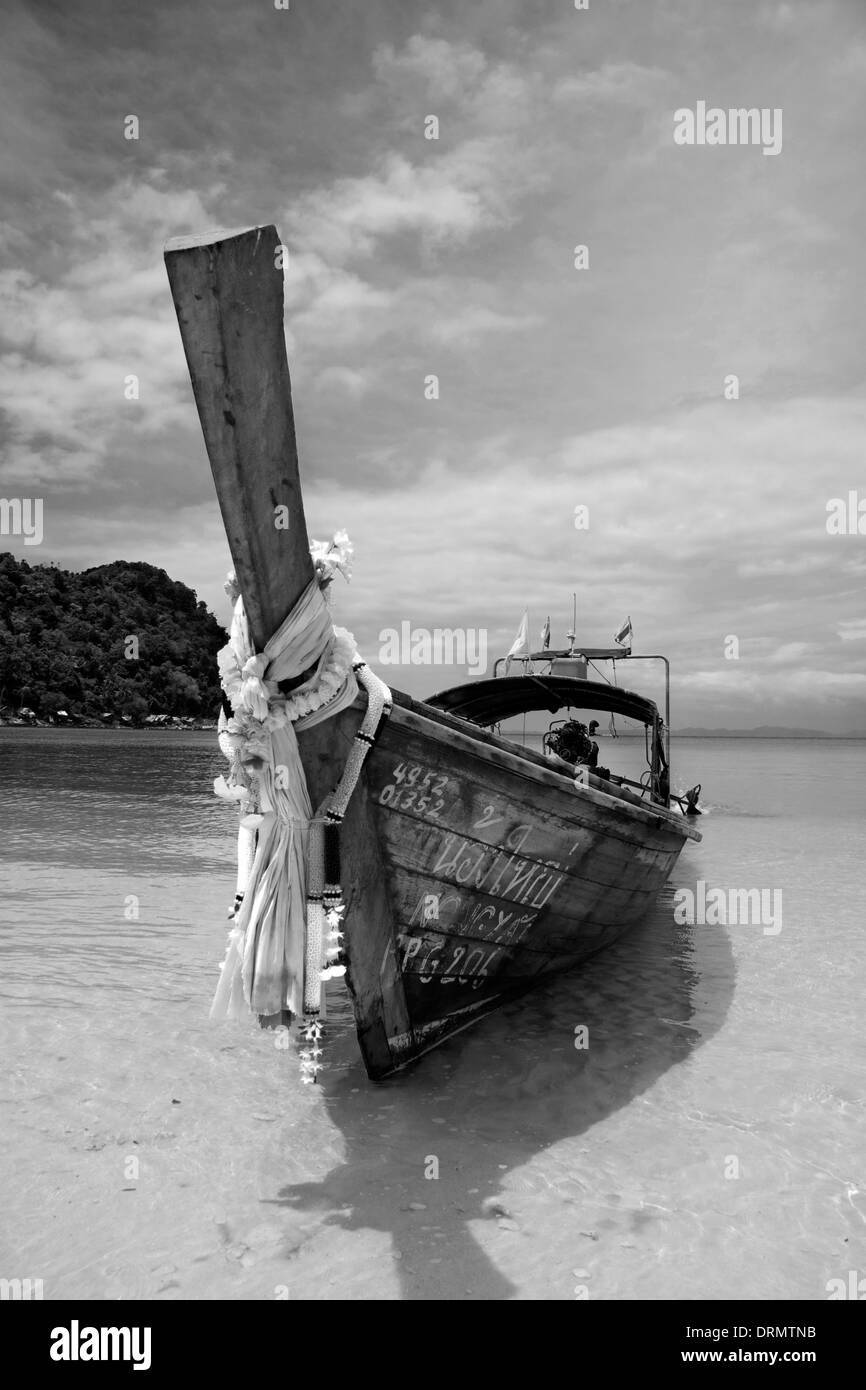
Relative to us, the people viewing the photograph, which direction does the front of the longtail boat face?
facing the viewer and to the left of the viewer
